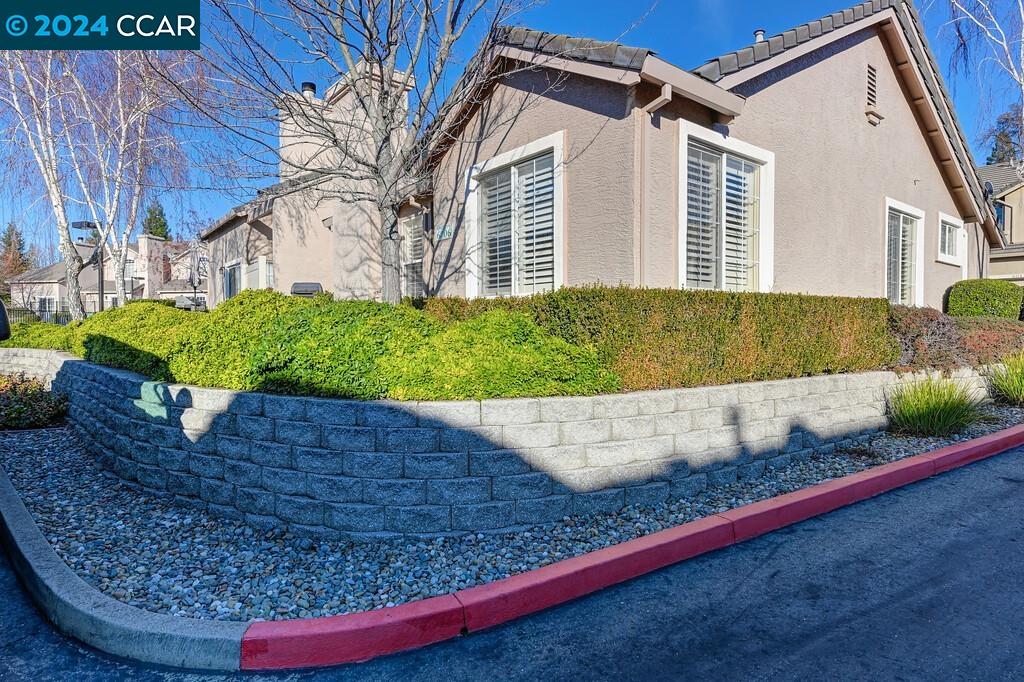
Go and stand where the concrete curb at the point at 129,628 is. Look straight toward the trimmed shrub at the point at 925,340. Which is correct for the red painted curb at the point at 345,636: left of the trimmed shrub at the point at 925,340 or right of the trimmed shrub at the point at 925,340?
right

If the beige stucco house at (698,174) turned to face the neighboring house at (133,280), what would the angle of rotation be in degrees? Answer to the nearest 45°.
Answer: approximately 90° to its right

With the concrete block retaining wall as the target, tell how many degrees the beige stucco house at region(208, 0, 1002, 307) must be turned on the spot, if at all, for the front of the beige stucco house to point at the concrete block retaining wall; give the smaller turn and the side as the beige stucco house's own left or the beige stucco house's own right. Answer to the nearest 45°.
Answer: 0° — it already faces it

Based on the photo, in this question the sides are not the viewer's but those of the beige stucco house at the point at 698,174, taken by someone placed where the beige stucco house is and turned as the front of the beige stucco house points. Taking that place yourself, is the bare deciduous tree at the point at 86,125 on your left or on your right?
on your right

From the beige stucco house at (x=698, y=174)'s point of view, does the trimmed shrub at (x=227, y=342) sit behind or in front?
in front

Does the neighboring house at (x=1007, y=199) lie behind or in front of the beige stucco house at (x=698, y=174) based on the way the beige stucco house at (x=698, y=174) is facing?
behind

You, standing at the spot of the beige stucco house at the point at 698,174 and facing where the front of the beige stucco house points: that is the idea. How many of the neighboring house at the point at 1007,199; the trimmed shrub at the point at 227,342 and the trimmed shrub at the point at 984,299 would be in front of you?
1
